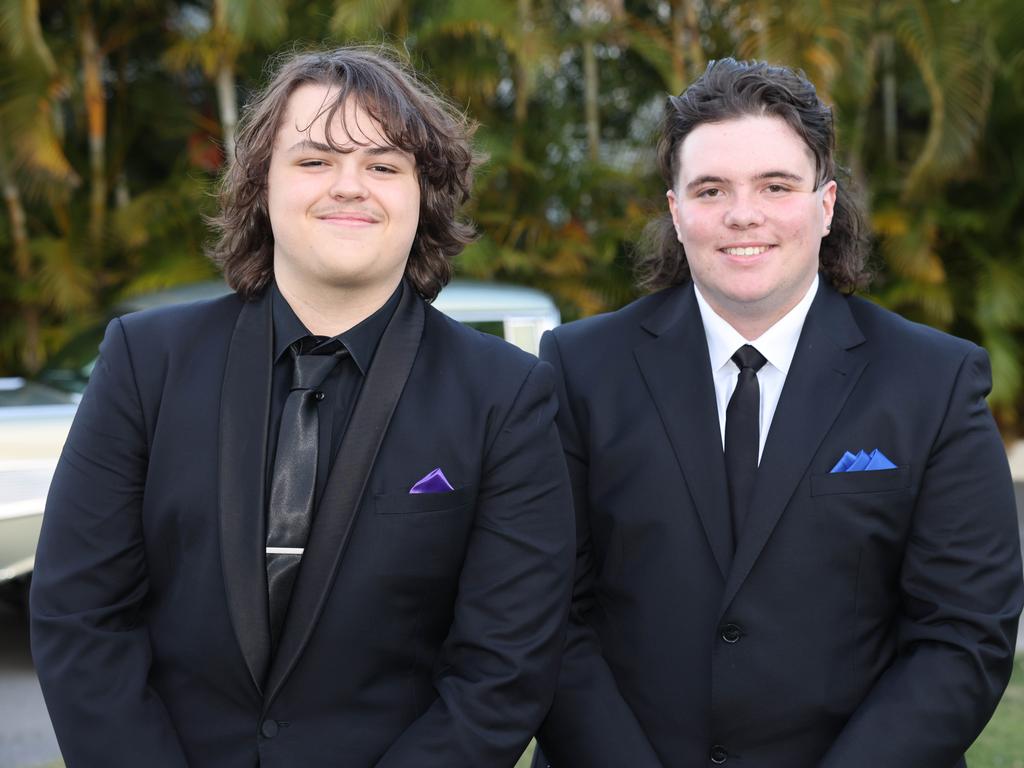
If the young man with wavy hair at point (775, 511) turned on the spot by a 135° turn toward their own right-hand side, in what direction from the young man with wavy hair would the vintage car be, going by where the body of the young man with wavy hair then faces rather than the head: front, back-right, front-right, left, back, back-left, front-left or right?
front

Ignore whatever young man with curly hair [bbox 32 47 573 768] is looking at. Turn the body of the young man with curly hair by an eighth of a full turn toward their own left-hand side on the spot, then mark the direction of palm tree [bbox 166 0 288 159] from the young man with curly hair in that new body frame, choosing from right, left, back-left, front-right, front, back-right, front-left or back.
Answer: back-left

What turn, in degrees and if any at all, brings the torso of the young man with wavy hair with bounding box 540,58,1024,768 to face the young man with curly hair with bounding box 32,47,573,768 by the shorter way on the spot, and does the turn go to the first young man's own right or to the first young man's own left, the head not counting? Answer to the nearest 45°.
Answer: approximately 45° to the first young man's own right

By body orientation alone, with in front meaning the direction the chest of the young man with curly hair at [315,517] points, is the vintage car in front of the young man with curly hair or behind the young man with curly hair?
behind

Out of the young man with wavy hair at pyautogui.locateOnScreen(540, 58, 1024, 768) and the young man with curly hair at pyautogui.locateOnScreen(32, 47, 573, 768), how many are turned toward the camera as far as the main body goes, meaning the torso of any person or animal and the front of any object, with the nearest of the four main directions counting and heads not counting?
2

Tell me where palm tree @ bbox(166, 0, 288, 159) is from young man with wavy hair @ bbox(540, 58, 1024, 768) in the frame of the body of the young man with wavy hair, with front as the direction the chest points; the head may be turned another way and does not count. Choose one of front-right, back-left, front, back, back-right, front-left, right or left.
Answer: back-right

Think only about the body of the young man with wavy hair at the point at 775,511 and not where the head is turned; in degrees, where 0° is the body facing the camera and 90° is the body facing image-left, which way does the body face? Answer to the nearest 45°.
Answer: approximately 0°
